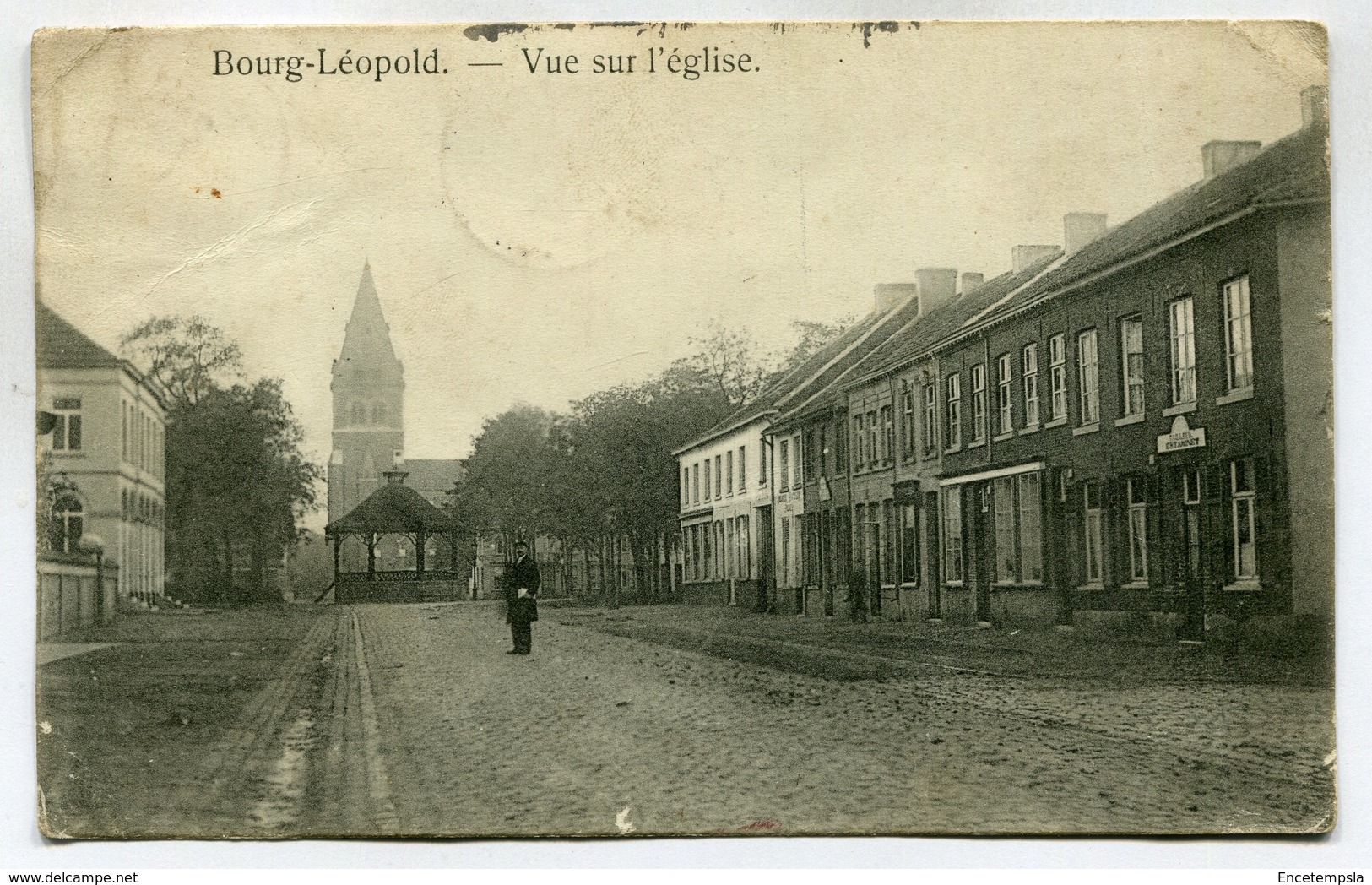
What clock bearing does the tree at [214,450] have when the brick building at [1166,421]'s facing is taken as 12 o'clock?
The tree is roughly at 1 o'clock from the brick building.

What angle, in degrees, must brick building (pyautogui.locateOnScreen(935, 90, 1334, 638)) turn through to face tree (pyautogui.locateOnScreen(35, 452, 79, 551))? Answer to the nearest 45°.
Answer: approximately 45° to its right

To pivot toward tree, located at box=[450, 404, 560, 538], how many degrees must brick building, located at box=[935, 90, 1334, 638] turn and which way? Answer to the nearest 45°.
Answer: approximately 45° to its right

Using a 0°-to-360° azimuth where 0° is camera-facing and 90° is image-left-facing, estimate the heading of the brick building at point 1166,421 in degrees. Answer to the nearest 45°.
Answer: approximately 45°

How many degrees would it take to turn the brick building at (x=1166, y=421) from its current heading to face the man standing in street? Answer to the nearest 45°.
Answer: approximately 45° to its right
